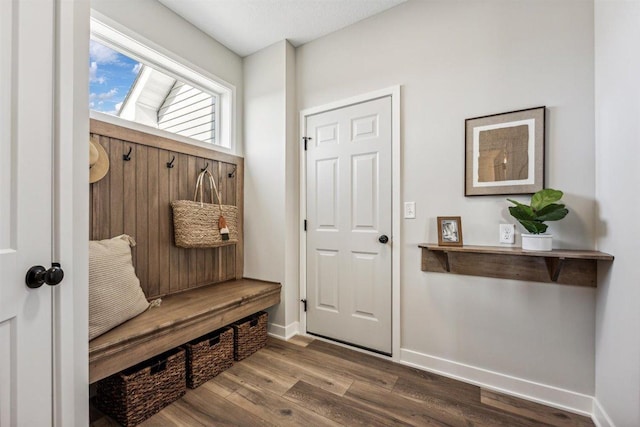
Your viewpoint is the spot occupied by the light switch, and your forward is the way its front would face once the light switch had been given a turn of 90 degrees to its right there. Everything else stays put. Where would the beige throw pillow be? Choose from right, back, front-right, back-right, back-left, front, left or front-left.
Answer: front-left

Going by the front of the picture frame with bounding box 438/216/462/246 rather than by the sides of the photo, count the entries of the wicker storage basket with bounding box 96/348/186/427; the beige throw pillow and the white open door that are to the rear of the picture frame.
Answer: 0

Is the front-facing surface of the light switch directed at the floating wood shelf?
no

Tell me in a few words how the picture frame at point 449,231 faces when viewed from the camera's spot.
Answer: facing the viewer

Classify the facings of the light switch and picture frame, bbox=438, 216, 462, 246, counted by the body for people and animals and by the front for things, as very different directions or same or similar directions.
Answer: same or similar directions

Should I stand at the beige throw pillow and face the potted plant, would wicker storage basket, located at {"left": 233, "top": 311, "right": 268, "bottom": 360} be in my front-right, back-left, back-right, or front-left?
front-left

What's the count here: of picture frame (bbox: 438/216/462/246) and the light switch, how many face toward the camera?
2

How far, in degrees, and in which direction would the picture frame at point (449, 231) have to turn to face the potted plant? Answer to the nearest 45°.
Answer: approximately 90° to its left

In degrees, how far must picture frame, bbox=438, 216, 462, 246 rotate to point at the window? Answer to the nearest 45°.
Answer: approximately 90° to its right

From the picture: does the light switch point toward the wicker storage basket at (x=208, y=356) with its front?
no

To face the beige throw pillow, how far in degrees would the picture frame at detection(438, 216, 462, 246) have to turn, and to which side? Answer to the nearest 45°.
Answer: approximately 45° to its right

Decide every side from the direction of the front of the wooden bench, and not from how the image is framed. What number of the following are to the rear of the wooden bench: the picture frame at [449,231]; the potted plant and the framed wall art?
0

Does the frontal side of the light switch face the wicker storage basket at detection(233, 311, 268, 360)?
no

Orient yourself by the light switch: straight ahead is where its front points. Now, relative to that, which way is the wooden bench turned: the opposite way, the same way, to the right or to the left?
to the left
